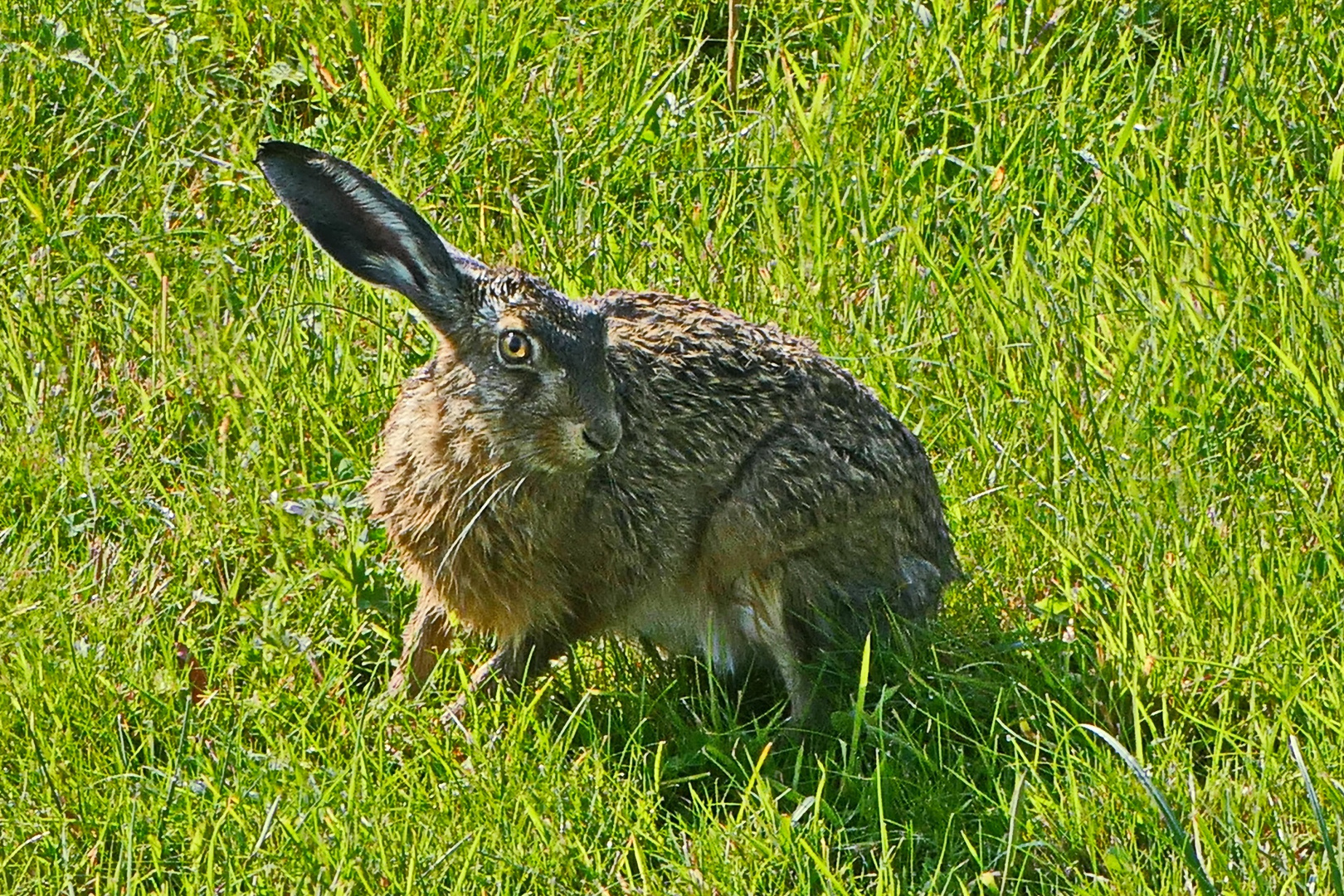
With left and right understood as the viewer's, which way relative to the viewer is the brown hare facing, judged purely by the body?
facing to the left of the viewer
